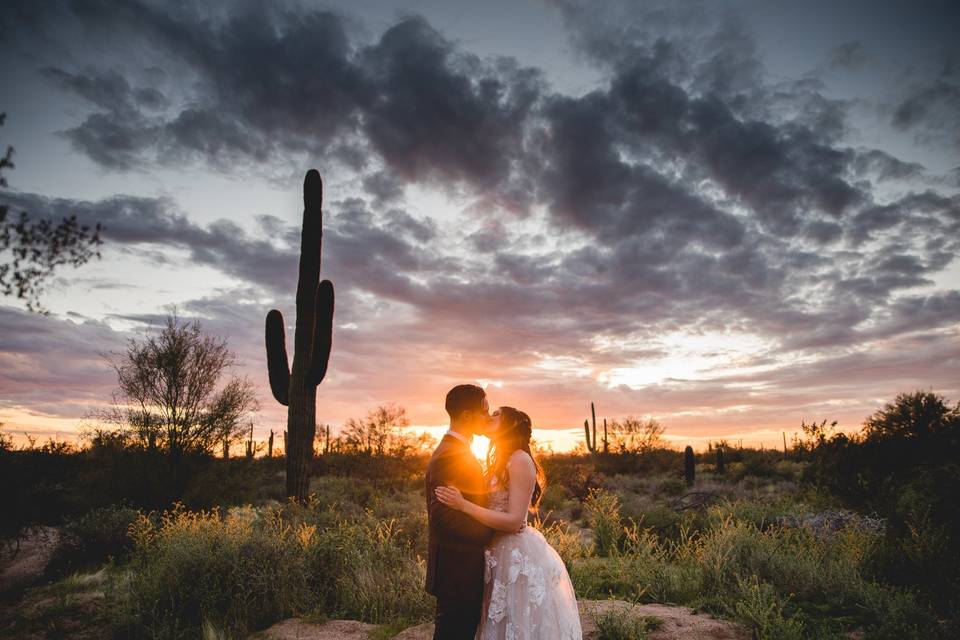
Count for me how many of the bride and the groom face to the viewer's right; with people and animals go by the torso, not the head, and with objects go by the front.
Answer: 1

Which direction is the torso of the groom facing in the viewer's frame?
to the viewer's right

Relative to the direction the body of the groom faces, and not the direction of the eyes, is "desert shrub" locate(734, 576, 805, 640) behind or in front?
in front

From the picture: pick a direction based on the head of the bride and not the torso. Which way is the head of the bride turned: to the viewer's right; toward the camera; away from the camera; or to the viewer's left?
to the viewer's left

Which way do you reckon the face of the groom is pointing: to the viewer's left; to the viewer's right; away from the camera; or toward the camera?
to the viewer's right

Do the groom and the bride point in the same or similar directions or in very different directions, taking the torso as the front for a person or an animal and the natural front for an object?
very different directions

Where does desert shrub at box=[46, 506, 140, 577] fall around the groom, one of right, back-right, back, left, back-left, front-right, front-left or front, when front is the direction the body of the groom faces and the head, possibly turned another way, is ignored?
back-left

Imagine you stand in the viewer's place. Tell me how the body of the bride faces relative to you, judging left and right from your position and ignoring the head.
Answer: facing to the left of the viewer
